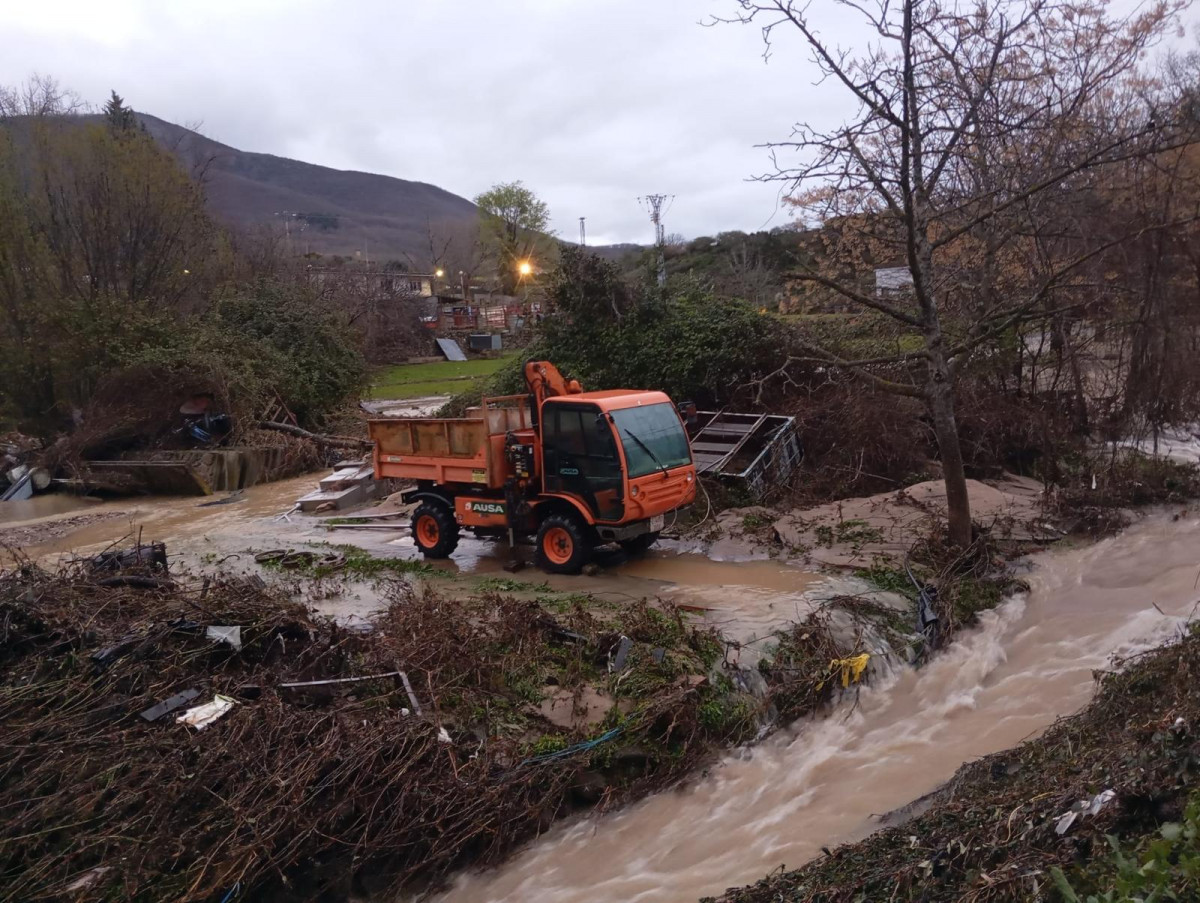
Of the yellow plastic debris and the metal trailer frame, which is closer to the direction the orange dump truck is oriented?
the yellow plastic debris

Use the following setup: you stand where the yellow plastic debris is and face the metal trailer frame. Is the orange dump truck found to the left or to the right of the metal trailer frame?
left

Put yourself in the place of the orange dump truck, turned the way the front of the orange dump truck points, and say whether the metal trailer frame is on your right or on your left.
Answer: on your left

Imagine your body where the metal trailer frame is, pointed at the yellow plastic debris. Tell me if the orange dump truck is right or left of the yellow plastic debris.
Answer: right

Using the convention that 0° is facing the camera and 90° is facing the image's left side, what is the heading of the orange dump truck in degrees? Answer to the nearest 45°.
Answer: approximately 315°

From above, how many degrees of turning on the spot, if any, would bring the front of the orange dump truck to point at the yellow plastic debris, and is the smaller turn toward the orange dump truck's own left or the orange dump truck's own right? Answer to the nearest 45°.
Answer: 0° — it already faces it
